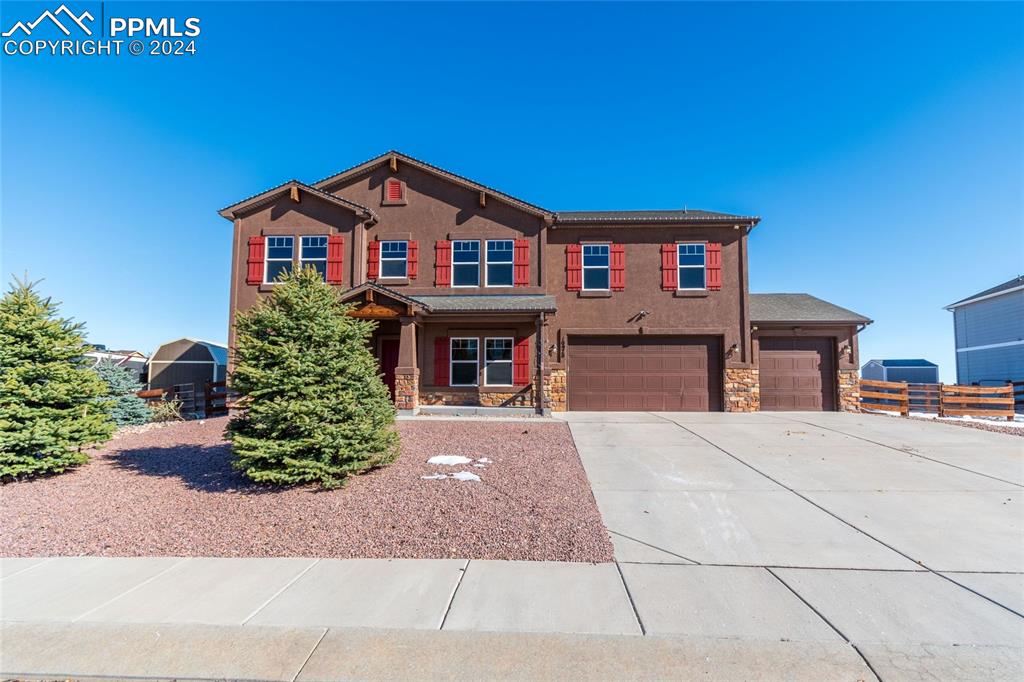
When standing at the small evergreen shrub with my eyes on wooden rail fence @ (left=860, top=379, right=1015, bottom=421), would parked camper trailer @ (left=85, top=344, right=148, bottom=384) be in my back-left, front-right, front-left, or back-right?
back-left

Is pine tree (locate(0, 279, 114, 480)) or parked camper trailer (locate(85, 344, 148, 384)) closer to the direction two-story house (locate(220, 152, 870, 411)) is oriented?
the pine tree

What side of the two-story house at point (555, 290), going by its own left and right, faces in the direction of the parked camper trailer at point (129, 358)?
right

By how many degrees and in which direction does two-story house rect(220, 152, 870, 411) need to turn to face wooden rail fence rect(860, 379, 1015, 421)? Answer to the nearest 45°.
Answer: approximately 90° to its left

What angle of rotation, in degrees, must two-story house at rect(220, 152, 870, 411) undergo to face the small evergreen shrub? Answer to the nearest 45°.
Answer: approximately 90° to its right

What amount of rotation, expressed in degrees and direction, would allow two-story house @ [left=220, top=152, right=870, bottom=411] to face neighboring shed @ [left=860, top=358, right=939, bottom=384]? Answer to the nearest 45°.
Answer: approximately 135° to its left

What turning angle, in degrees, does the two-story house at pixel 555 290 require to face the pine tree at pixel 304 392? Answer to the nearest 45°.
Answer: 0° — it already faces it

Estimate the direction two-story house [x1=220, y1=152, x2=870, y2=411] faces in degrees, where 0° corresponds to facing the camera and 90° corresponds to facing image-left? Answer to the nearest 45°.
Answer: approximately 0°

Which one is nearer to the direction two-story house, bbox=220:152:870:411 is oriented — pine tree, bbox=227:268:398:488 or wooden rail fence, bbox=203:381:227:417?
the pine tree

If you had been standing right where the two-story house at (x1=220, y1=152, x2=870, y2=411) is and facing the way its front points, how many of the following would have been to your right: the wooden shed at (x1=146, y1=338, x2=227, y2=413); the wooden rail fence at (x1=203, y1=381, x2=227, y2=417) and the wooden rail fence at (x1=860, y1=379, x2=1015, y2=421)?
2

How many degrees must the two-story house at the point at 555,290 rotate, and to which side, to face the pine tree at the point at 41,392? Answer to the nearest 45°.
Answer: approximately 45° to its right
